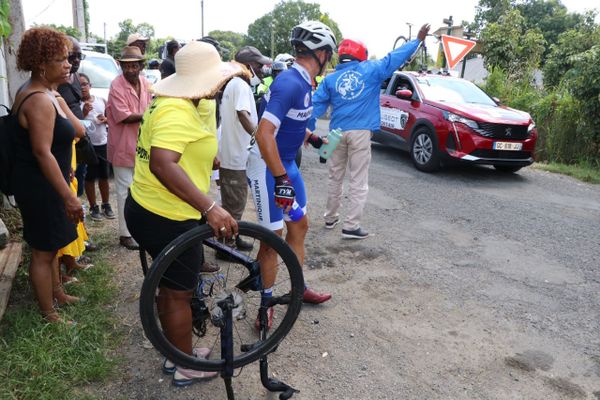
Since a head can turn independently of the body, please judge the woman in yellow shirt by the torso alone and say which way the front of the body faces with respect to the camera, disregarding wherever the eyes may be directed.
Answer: to the viewer's right

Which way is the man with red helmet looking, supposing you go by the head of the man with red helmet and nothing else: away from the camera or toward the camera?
away from the camera

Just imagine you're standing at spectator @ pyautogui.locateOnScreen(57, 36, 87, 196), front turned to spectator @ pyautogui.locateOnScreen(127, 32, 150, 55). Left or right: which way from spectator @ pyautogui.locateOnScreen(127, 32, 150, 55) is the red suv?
right

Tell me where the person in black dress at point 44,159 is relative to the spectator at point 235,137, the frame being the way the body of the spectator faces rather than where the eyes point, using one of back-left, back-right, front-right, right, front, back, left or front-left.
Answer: back-right

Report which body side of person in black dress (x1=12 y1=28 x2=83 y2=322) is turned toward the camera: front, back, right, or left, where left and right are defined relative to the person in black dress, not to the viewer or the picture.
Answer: right

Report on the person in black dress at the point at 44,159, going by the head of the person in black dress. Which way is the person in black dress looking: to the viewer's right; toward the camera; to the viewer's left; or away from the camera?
to the viewer's right

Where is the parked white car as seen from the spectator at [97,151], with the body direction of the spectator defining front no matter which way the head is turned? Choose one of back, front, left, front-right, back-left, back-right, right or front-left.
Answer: back-left

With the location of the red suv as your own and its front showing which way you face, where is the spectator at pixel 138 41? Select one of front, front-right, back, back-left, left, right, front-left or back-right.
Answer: right

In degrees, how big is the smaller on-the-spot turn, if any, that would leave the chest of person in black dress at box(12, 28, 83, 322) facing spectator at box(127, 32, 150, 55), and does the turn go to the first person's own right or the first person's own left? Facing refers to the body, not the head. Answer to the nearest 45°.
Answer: approximately 90° to the first person's own left
